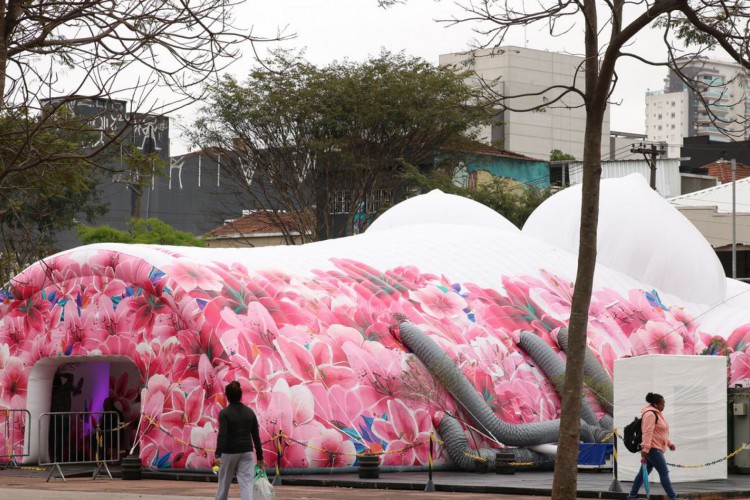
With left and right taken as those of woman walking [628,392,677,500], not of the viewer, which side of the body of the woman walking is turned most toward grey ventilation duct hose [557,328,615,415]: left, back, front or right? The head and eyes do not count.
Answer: left

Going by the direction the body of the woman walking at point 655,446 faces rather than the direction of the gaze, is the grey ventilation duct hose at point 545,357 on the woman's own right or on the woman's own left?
on the woman's own left

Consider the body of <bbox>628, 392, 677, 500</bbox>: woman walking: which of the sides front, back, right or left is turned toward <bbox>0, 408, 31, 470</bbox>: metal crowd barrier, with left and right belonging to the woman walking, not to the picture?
back

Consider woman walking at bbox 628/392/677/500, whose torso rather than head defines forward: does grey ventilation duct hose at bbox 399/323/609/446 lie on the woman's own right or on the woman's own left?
on the woman's own left

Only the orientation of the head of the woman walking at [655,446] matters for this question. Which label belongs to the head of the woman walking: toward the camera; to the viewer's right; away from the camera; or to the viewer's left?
to the viewer's right

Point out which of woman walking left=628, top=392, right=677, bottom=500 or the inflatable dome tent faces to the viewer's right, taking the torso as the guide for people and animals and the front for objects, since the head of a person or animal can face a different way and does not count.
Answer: the woman walking

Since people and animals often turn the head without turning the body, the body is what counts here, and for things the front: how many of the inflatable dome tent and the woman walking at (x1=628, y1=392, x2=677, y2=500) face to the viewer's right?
1

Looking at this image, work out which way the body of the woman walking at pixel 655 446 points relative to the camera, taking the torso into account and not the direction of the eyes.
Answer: to the viewer's right
